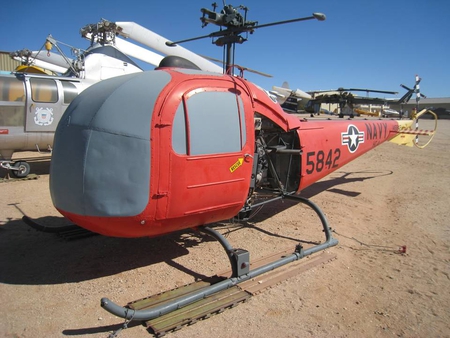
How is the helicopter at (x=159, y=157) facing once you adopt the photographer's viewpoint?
facing the viewer and to the left of the viewer
